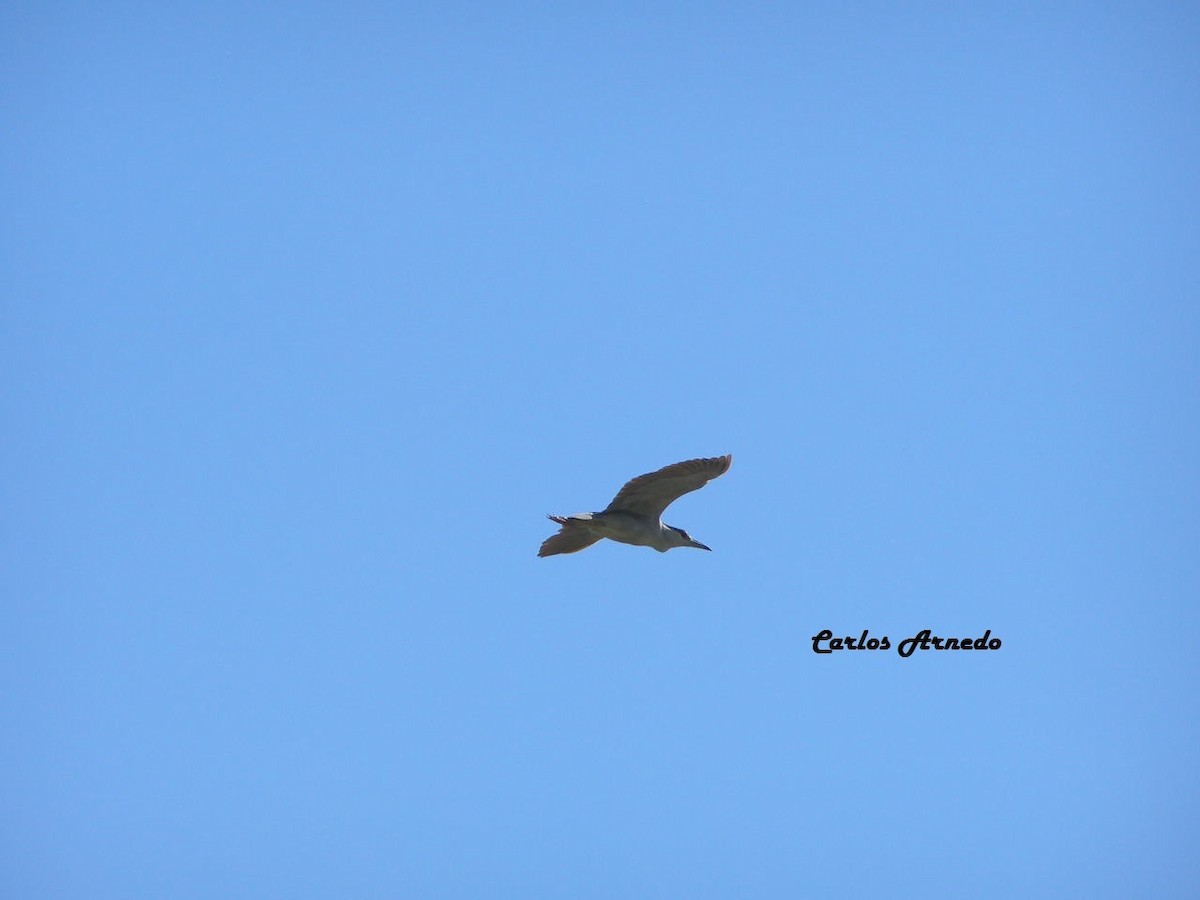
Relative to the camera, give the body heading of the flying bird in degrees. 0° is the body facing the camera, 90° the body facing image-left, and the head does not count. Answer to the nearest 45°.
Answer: approximately 270°
